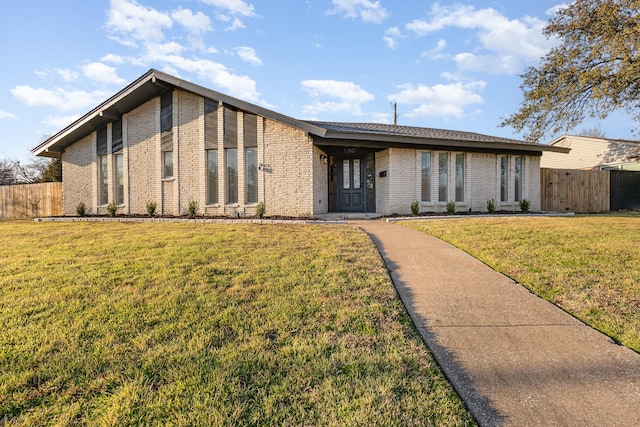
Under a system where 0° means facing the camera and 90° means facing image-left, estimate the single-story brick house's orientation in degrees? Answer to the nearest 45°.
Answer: approximately 0°

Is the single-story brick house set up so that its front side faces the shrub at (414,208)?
no

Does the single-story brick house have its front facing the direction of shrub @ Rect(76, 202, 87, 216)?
no

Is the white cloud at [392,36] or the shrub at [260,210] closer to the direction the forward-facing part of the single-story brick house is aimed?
the shrub

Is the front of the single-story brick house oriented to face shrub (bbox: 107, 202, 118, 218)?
no

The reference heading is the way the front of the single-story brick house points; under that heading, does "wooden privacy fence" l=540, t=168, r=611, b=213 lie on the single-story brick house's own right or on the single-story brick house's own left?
on the single-story brick house's own left
